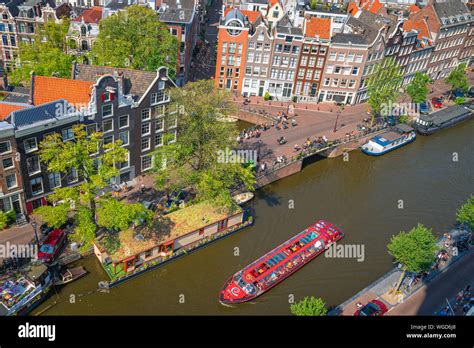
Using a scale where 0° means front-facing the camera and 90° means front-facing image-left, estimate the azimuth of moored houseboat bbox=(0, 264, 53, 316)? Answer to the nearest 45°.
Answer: approximately 45°
